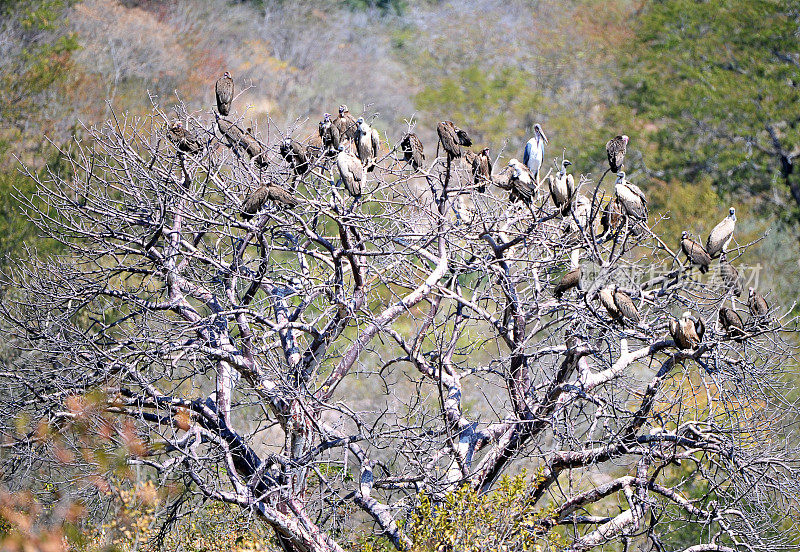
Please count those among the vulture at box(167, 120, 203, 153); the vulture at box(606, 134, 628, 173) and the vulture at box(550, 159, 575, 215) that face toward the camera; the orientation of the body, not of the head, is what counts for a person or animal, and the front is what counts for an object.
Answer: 1

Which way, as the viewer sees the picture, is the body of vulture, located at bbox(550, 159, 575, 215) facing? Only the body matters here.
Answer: toward the camera

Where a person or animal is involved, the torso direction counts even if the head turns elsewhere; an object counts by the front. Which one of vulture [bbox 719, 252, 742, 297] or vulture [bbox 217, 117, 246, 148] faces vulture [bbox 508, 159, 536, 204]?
vulture [bbox 719, 252, 742, 297]

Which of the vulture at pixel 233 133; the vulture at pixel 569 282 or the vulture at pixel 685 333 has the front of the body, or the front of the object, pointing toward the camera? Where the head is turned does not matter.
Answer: the vulture at pixel 685 333

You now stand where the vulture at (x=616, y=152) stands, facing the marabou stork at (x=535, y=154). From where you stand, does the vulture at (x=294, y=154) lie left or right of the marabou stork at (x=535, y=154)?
left

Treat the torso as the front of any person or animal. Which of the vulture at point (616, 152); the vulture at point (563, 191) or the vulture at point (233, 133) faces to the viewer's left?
the vulture at point (233, 133)

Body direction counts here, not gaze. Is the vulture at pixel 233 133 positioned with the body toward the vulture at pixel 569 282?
no

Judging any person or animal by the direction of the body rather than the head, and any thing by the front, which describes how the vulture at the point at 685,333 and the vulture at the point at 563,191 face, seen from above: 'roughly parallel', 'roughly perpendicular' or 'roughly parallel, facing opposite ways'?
roughly parallel
